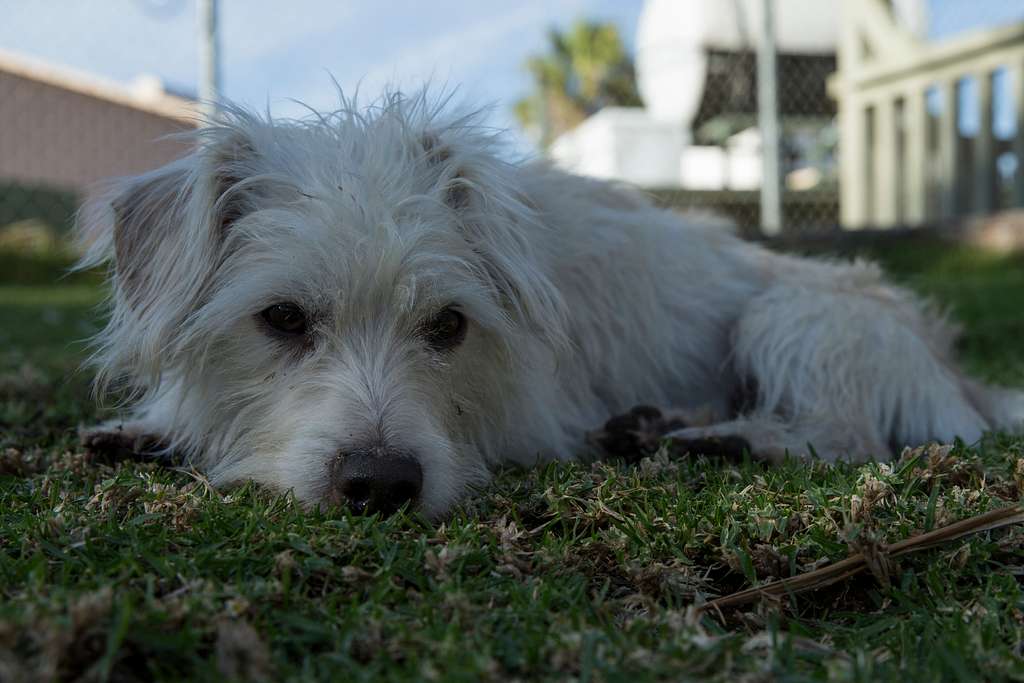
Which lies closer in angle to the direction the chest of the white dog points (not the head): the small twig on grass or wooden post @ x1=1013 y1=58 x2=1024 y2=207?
the small twig on grass

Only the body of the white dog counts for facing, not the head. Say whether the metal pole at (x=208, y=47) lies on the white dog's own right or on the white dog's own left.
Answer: on the white dog's own right

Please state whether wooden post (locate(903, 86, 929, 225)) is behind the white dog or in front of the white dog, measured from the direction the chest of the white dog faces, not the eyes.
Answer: behind

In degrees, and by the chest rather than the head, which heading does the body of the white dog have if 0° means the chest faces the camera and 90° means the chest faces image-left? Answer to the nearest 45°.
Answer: approximately 45°

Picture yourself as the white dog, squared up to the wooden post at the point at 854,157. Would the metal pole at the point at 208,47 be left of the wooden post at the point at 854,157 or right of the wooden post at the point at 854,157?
left

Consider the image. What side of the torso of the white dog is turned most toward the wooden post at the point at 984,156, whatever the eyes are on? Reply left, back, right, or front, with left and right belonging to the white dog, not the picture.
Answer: back

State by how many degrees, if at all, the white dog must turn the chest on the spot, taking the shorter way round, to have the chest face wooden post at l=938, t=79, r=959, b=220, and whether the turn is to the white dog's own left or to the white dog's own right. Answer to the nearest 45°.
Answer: approximately 180°

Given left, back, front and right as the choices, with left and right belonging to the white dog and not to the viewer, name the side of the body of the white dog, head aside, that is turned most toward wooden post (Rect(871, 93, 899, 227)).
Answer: back

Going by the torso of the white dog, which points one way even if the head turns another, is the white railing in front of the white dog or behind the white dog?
behind

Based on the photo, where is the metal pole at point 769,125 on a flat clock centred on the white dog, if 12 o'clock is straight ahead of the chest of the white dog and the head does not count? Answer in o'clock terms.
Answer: The metal pole is roughly at 5 o'clock from the white dog.

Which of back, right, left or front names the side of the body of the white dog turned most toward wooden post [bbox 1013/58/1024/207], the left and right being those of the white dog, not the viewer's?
back
